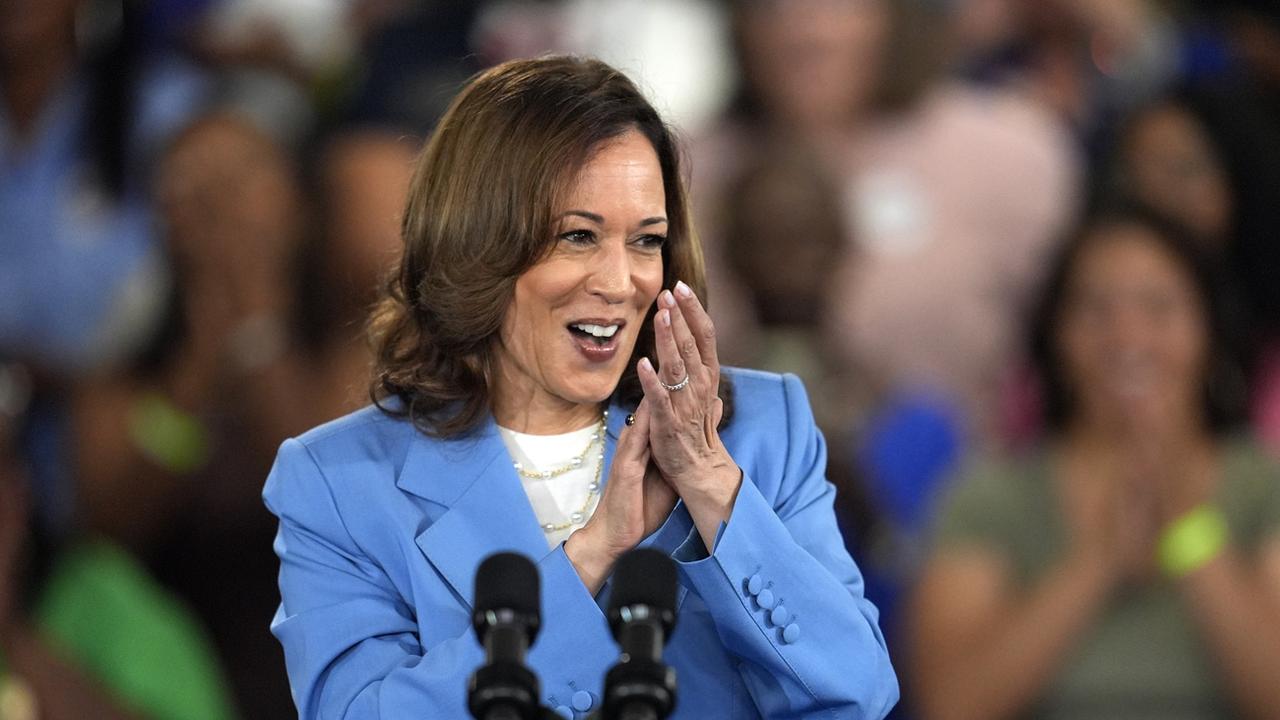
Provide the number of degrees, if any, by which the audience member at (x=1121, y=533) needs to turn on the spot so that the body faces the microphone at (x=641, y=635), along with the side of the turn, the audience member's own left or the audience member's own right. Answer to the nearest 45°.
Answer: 0° — they already face it

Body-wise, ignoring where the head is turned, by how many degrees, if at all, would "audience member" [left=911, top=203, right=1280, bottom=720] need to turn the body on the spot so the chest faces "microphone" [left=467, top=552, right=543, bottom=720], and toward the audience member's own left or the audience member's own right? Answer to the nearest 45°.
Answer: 0° — they already face it

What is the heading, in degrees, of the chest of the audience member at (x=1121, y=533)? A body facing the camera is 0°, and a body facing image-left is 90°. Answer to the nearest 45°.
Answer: approximately 0°

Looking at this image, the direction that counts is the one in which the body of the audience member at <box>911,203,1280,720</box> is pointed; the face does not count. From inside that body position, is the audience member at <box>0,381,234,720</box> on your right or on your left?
on your right

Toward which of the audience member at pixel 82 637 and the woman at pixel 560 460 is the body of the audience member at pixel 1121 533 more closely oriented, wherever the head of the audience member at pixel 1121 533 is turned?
the woman

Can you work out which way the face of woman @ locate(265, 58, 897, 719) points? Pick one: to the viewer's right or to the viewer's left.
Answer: to the viewer's right

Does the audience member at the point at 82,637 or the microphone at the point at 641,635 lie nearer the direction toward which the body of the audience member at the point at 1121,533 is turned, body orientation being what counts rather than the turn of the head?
the microphone

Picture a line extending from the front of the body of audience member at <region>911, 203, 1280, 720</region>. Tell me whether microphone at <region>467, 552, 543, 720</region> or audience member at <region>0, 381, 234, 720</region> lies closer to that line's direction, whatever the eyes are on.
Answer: the microphone

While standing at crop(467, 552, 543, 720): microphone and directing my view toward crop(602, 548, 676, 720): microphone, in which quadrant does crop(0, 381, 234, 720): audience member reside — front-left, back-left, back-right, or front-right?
back-left
